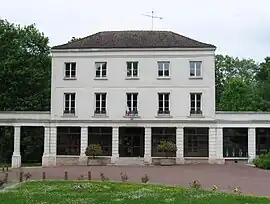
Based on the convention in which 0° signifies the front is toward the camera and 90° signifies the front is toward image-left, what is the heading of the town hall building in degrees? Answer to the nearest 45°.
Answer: approximately 0°

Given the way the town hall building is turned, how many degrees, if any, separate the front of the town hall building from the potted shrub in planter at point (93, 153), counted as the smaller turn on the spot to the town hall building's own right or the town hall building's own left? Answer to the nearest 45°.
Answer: approximately 90° to the town hall building's own right

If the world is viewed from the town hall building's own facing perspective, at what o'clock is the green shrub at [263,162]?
The green shrub is roughly at 10 o'clock from the town hall building.
